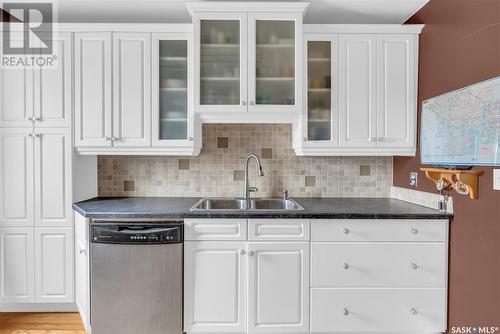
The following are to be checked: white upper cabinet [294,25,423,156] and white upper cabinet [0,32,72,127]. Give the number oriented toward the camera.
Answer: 2

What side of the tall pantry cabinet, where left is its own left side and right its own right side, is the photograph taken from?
front

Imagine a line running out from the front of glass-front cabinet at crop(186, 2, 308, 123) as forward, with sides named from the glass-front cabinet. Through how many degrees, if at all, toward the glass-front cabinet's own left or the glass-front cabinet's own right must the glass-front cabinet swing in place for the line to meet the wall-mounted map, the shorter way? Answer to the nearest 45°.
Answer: approximately 45° to the glass-front cabinet's own left

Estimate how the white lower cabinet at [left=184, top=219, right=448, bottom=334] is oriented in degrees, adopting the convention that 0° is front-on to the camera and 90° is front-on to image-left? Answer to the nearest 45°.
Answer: approximately 0°

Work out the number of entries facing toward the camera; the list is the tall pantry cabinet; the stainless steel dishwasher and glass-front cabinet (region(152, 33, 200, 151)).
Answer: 3

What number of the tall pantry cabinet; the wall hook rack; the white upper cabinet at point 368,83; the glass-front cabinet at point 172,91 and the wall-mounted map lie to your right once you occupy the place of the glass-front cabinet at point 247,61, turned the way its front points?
2

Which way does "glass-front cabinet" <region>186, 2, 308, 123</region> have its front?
toward the camera

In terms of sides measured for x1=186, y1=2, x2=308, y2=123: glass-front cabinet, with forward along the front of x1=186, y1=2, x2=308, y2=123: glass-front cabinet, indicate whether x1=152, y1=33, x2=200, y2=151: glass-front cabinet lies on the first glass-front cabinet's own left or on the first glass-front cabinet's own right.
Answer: on the first glass-front cabinet's own right

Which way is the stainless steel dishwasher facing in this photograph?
toward the camera

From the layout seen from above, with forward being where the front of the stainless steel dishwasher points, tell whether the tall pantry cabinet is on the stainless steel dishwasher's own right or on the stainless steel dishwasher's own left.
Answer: on the stainless steel dishwasher's own right

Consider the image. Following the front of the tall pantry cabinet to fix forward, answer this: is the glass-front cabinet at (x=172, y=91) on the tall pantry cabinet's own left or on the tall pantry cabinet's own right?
on the tall pantry cabinet's own left
